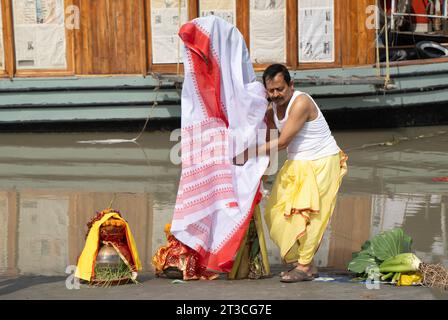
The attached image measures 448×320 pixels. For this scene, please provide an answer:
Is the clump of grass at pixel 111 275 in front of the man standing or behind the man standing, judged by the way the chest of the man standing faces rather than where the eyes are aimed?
in front

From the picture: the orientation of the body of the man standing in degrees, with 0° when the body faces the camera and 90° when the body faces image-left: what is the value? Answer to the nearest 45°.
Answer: approximately 45°

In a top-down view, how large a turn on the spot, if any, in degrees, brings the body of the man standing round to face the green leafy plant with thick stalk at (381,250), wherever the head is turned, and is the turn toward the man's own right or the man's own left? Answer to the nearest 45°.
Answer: approximately 135° to the man's own left

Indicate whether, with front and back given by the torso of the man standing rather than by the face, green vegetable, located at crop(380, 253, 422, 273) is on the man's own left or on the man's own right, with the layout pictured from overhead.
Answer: on the man's own left

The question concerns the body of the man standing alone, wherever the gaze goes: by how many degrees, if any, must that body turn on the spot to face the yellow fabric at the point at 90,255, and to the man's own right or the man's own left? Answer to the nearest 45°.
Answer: approximately 45° to the man's own right

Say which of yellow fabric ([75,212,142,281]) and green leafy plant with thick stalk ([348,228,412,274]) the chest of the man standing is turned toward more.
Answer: the yellow fabric
